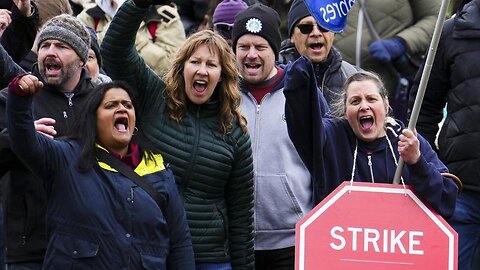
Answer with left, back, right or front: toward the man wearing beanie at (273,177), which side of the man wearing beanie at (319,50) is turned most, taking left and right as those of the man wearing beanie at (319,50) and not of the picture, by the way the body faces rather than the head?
front

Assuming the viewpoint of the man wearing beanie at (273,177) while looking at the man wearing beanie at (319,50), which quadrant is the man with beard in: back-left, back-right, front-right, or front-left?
back-left

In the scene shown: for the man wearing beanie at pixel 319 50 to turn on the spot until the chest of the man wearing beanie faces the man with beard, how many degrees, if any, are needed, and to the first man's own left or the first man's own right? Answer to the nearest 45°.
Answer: approximately 45° to the first man's own right

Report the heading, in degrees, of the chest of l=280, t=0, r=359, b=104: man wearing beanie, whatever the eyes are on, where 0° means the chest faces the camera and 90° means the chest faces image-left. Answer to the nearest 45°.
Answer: approximately 0°

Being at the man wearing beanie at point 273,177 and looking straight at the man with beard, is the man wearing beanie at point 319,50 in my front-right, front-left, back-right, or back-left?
back-right
